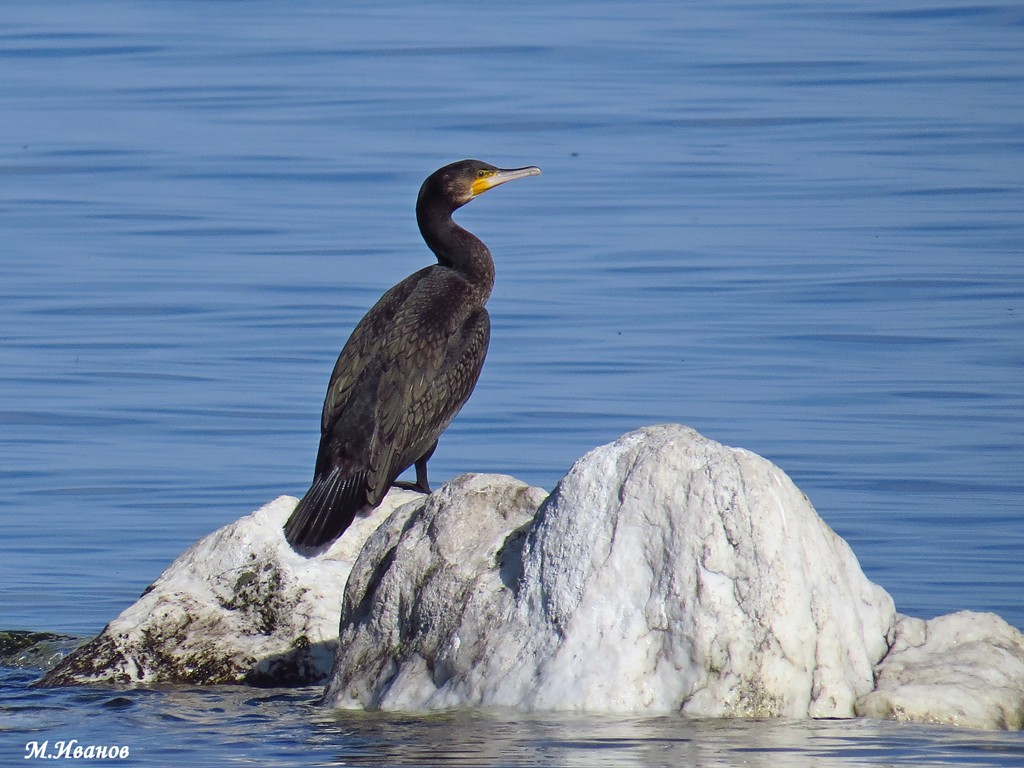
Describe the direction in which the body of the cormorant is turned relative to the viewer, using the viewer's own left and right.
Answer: facing away from the viewer and to the right of the viewer

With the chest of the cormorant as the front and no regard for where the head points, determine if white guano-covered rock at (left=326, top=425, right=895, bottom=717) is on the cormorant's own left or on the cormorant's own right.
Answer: on the cormorant's own right

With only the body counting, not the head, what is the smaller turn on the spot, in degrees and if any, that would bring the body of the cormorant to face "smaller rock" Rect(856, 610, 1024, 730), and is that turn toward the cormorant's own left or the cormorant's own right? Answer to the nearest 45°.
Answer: approximately 90° to the cormorant's own right
